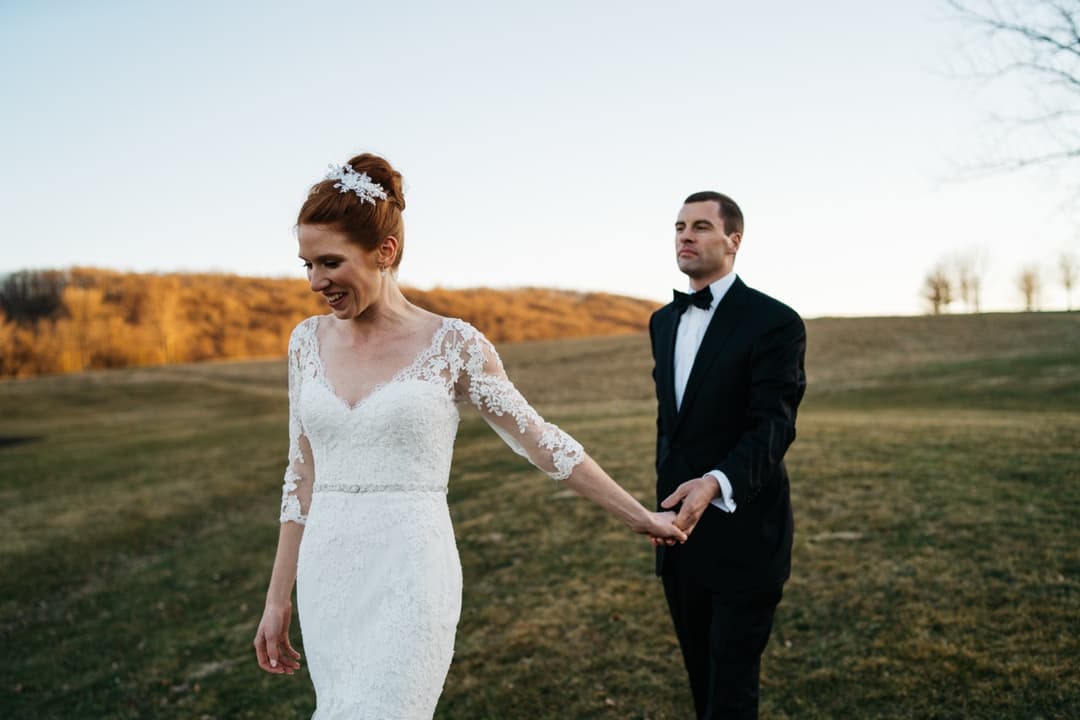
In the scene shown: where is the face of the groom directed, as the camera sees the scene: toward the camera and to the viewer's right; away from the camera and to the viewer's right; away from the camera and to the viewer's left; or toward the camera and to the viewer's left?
toward the camera and to the viewer's left

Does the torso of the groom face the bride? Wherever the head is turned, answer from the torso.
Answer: yes

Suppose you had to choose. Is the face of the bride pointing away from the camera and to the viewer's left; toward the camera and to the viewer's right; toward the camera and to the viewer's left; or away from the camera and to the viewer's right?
toward the camera and to the viewer's left

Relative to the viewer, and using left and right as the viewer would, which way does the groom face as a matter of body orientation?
facing the viewer and to the left of the viewer
